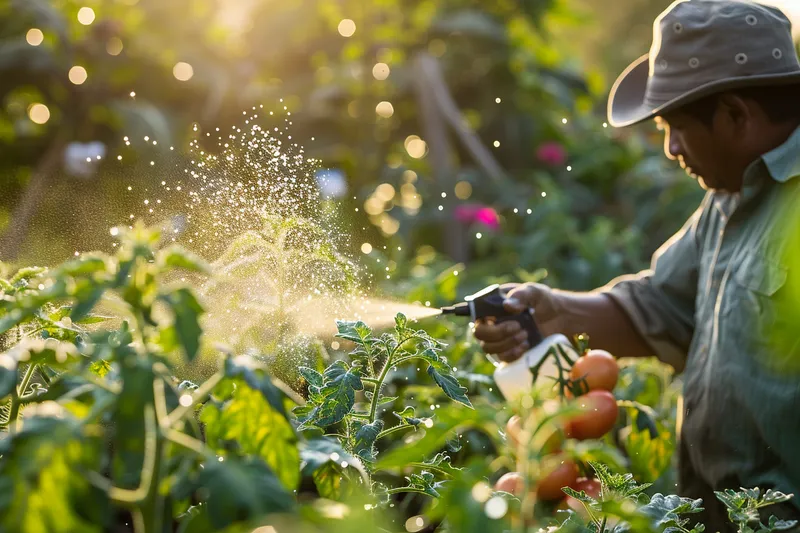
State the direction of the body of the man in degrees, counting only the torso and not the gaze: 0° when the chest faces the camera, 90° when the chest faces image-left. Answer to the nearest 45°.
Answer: approximately 45°

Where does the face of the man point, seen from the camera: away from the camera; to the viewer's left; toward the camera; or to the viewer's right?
to the viewer's left

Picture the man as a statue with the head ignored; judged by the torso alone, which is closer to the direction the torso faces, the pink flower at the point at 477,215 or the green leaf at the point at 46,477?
the green leaf

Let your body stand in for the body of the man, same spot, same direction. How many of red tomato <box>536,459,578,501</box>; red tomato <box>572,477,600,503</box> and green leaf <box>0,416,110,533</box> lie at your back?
0

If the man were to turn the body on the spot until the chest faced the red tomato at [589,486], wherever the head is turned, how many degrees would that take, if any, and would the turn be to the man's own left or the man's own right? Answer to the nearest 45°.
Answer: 0° — they already face it
